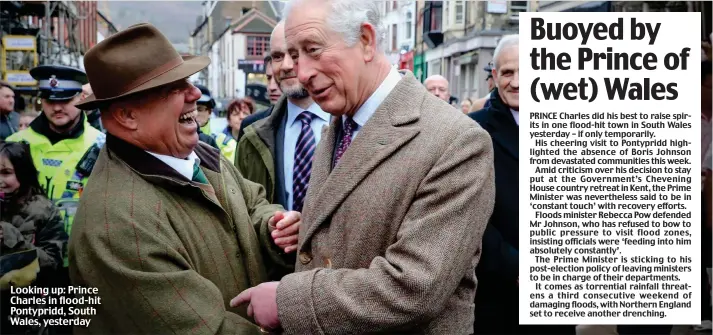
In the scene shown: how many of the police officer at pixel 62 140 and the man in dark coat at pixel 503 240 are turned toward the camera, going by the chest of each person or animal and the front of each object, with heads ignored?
2

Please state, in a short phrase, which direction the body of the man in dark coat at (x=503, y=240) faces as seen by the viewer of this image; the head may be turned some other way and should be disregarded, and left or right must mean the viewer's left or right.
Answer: facing the viewer

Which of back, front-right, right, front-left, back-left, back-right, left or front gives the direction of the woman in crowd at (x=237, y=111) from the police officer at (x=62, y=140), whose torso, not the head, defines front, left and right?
back-left

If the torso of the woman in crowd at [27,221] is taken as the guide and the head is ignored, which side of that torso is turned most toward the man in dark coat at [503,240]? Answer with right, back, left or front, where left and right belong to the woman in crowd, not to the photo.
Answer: left

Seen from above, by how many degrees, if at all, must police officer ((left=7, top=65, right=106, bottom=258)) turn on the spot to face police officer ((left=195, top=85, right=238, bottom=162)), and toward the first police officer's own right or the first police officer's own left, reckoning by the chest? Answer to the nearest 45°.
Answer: approximately 135° to the first police officer's own left

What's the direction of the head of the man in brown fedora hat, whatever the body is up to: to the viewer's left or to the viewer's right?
to the viewer's right

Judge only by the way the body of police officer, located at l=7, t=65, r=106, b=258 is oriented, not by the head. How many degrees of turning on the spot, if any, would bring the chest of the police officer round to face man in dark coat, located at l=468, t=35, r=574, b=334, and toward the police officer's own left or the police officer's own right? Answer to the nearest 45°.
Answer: approximately 45° to the police officer's own left

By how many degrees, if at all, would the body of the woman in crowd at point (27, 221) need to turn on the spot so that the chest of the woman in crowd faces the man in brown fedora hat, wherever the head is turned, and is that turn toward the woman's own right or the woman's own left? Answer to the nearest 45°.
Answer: approximately 45° to the woman's own left

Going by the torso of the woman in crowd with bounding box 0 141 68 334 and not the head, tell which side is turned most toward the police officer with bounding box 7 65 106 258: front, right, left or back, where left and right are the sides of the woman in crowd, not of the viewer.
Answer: back

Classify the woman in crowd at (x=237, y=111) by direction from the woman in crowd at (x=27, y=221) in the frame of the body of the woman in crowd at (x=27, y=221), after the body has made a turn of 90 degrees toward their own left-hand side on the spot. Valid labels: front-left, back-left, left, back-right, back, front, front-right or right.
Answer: left

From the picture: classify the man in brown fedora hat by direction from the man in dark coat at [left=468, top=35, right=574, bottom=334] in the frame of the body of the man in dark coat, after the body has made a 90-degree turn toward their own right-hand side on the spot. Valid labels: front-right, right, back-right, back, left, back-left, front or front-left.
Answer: front-left

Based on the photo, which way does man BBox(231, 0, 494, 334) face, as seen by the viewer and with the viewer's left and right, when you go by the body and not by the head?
facing the viewer and to the left of the viewer

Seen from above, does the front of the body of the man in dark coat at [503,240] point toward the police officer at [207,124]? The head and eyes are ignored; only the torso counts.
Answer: no

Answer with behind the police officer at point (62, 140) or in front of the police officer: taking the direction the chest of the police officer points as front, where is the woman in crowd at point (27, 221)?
in front

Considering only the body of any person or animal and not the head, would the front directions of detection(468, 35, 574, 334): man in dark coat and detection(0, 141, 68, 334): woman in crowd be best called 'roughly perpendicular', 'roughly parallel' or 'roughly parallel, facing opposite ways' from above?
roughly parallel

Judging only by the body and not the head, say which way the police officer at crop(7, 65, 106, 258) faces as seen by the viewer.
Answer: toward the camera
